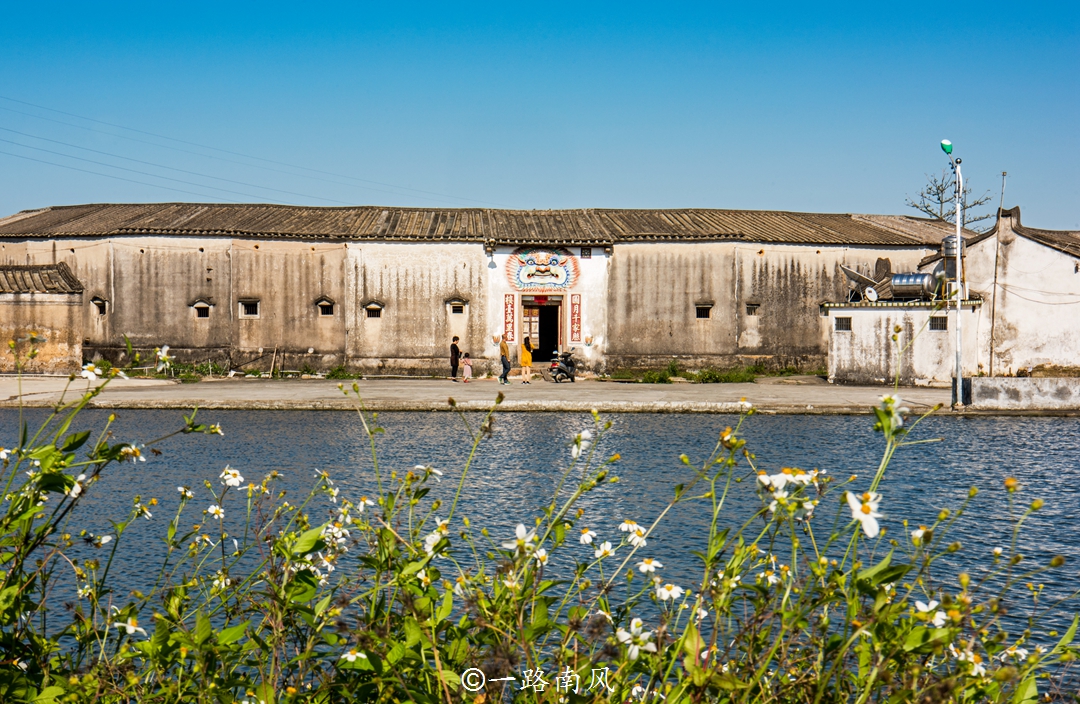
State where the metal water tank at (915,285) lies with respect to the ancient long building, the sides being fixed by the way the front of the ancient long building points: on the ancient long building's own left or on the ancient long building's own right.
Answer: on the ancient long building's own left

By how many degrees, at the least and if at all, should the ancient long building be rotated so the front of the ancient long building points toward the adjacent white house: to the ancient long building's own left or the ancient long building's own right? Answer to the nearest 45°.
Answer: approximately 90° to the ancient long building's own left

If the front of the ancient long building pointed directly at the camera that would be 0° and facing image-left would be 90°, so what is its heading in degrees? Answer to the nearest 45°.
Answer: approximately 0°

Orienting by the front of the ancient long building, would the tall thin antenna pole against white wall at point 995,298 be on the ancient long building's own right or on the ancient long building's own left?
on the ancient long building's own left

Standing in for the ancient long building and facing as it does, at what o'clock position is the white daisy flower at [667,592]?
The white daisy flower is roughly at 12 o'clock from the ancient long building.
